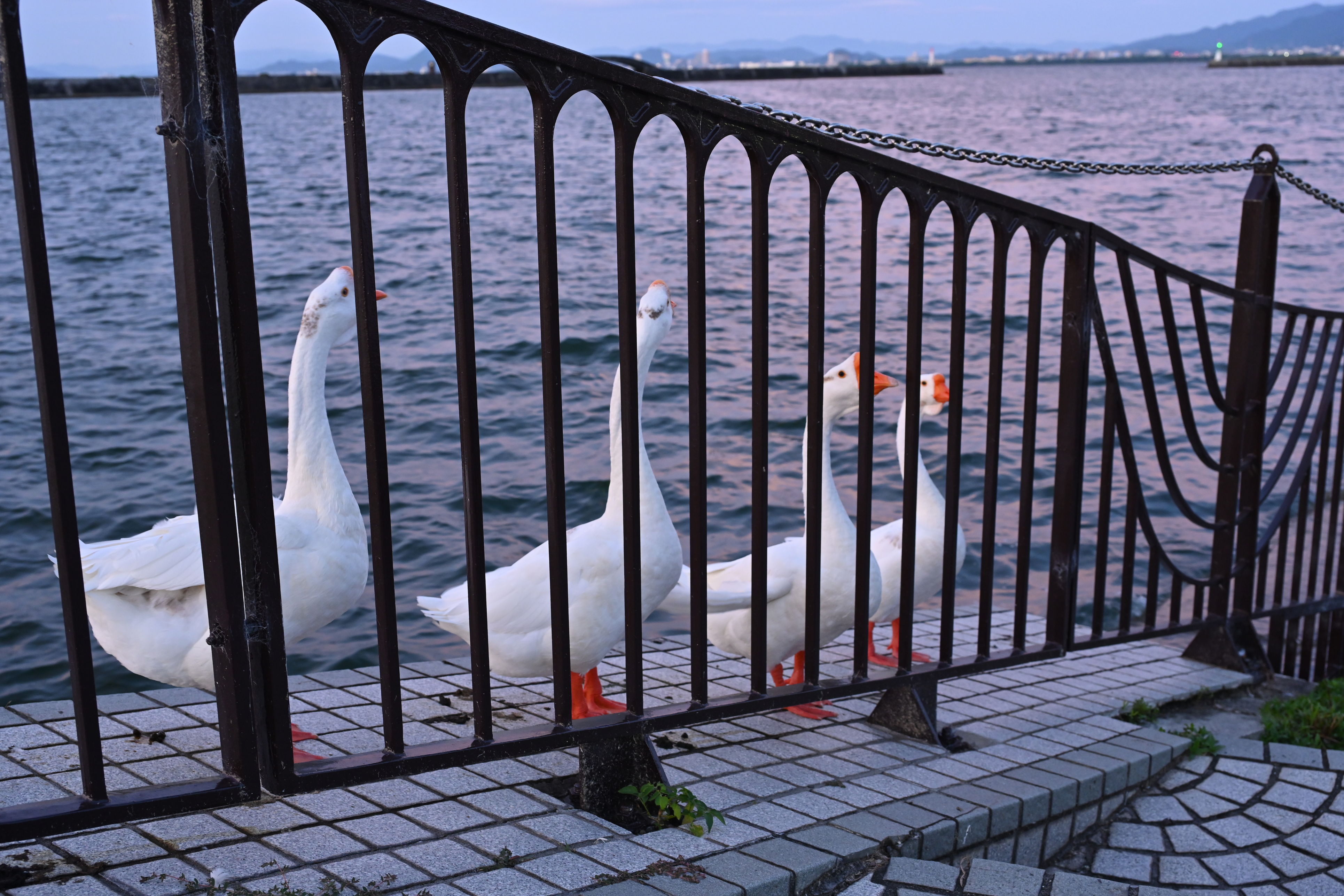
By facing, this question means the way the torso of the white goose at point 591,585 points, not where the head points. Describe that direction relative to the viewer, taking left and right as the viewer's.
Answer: facing to the right of the viewer

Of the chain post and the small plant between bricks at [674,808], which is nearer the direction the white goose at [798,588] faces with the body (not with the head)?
the chain post

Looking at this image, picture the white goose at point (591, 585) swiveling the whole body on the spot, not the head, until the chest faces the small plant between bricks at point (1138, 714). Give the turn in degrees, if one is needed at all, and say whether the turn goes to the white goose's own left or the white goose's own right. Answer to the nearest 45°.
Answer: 0° — it already faces it

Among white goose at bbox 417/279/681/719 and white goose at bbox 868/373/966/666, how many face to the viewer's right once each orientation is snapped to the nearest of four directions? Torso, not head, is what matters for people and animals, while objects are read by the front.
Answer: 2

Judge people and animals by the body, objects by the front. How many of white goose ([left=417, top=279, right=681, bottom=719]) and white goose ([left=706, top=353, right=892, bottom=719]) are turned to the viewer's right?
2

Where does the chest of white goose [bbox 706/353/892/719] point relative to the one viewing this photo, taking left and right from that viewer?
facing to the right of the viewer

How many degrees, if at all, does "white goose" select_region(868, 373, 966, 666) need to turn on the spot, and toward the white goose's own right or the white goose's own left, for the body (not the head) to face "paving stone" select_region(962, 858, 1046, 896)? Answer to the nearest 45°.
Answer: approximately 90° to the white goose's own right

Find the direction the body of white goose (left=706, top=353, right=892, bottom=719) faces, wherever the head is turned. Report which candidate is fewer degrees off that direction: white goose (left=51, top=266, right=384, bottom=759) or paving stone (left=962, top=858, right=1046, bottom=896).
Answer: the paving stone

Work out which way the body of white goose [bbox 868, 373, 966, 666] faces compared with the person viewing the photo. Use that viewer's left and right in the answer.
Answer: facing to the right of the viewer

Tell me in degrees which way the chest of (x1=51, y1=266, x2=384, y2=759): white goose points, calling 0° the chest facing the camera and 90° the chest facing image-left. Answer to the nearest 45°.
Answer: approximately 270°

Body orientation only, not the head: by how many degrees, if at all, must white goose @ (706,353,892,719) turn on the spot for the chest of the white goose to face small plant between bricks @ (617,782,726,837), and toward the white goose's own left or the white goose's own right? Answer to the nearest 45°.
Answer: approximately 90° to the white goose's own right
